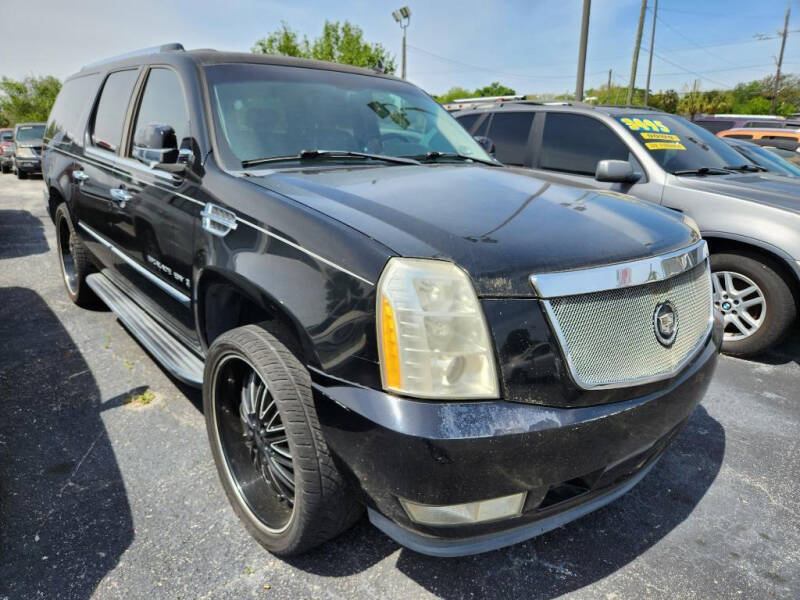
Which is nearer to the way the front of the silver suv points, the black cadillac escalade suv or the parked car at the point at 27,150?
the black cadillac escalade suv

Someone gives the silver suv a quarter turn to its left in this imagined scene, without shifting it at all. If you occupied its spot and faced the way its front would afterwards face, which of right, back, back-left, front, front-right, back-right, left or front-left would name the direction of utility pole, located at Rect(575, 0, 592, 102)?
front-left

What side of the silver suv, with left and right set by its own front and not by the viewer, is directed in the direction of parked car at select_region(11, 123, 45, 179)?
back

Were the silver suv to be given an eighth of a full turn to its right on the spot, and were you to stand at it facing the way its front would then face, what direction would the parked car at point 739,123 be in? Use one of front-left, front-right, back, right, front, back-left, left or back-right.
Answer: back

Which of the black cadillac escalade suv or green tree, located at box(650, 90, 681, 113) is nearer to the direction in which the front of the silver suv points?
the black cadillac escalade suv

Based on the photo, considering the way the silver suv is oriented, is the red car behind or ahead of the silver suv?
behind

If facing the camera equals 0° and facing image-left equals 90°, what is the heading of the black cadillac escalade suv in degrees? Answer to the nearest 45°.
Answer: approximately 315°

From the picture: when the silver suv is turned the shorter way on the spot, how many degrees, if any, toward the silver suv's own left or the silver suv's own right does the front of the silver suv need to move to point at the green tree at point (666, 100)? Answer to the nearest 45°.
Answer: approximately 135° to the silver suv's own left

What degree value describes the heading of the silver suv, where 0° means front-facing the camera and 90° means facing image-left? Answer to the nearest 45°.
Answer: approximately 315°

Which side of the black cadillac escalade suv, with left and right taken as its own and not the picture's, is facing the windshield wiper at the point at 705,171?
left
